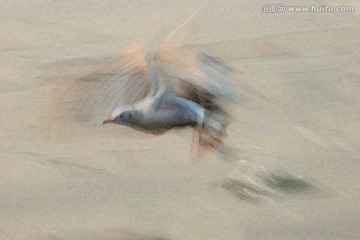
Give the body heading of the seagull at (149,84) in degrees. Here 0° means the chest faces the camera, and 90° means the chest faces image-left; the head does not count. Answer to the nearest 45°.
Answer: approximately 90°
